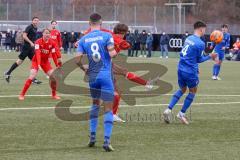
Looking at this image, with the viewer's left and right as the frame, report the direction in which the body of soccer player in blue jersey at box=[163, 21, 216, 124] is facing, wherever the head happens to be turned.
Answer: facing away from the viewer and to the right of the viewer

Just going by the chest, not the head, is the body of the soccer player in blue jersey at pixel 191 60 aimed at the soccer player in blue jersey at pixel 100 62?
no
